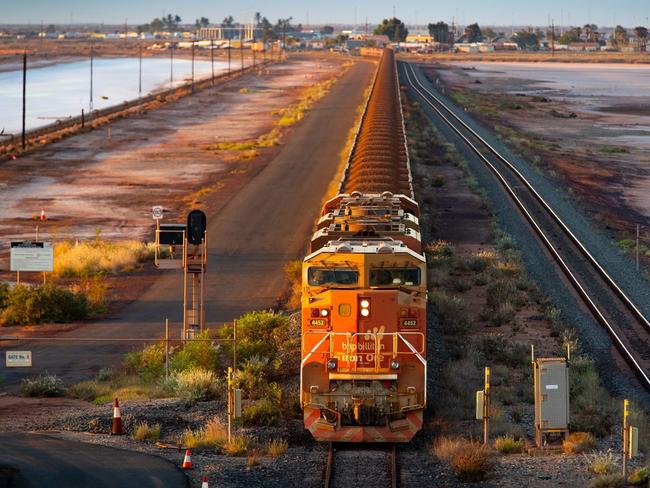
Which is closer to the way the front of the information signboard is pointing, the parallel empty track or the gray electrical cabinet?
the gray electrical cabinet

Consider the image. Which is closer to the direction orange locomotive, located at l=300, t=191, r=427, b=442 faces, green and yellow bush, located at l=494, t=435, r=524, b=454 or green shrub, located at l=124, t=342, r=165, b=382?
the green and yellow bush

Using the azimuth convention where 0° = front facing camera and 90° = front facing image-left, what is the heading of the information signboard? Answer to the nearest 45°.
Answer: approximately 0°

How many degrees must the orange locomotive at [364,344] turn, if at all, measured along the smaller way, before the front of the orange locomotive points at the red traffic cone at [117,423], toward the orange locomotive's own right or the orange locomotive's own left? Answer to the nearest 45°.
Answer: approximately 90° to the orange locomotive's own right

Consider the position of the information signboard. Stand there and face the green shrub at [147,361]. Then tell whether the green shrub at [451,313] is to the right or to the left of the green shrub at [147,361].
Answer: left

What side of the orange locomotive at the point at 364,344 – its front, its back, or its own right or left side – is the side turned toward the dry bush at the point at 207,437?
right

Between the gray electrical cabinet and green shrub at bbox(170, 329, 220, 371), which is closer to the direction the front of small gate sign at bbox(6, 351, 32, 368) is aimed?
the gray electrical cabinet

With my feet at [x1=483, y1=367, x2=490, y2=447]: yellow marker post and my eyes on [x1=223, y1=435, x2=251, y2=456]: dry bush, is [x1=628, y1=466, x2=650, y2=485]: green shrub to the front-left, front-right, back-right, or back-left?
back-left

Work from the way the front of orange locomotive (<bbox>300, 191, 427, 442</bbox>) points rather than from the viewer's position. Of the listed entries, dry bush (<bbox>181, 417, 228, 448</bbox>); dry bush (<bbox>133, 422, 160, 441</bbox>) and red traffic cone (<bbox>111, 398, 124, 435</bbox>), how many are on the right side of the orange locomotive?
3

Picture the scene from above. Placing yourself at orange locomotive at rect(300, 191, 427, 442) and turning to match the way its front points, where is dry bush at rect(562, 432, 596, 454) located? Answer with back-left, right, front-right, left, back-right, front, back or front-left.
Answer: left

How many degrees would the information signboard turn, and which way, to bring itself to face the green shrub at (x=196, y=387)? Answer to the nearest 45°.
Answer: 0° — it already faces it
